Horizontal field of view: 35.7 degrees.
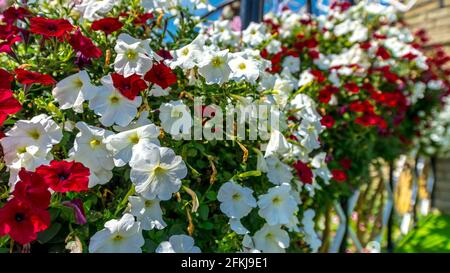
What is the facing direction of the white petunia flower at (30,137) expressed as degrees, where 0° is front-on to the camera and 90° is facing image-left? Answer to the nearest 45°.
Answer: approximately 0°

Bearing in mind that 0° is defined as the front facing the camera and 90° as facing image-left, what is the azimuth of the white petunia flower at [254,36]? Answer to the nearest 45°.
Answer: approximately 0°
